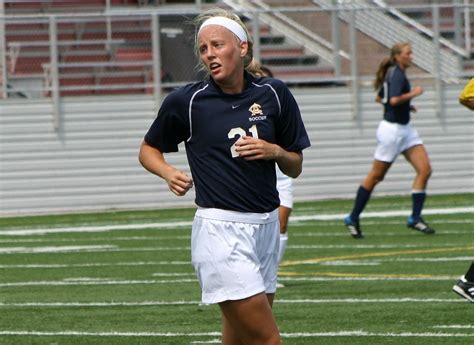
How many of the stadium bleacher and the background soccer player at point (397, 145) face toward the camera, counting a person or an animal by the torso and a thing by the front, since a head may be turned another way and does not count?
1

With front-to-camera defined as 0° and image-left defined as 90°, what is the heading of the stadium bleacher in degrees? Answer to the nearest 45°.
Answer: approximately 0°

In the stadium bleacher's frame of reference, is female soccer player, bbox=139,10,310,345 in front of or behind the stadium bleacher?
in front

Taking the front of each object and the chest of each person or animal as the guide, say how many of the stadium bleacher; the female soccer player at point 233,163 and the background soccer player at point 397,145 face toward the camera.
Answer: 2

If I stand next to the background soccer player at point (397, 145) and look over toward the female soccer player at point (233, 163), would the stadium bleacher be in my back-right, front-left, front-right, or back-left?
back-right

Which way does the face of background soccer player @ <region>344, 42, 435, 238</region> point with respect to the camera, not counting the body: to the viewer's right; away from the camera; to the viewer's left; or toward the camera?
to the viewer's right

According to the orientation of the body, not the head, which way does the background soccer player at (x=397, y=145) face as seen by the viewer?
to the viewer's right

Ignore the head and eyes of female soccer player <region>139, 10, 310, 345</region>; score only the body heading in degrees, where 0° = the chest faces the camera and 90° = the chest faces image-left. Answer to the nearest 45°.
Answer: approximately 0°

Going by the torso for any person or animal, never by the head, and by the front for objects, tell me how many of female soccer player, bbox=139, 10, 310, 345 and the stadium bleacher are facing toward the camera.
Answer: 2

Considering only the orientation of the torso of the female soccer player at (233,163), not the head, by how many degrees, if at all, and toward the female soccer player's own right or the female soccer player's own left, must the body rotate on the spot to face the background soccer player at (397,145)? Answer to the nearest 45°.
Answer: approximately 180°

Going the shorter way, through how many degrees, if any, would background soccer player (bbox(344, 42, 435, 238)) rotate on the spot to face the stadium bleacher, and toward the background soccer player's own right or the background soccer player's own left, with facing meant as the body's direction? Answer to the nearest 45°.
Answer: approximately 135° to the background soccer player's own left

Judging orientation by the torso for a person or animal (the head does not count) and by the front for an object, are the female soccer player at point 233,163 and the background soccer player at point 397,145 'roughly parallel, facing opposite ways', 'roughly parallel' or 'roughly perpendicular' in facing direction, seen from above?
roughly perpendicular

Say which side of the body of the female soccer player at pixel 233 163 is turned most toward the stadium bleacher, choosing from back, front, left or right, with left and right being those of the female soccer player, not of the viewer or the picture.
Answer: back
